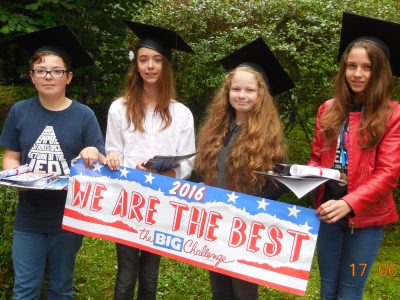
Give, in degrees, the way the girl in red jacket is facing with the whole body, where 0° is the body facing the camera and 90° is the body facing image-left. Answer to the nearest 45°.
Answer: approximately 45°

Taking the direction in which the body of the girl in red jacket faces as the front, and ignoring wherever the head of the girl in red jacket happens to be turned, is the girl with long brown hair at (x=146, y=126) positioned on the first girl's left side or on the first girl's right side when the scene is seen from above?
on the first girl's right side

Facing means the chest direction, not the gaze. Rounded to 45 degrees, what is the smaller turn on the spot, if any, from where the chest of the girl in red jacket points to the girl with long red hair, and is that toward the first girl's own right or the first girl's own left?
approximately 45° to the first girl's own right

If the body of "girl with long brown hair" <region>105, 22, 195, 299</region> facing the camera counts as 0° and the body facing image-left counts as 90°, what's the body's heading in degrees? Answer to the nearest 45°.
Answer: approximately 0°

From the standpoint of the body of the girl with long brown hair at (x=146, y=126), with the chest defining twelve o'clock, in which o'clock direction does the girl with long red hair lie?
The girl with long red hair is roughly at 10 o'clock from the girl with long brown hair.
